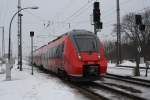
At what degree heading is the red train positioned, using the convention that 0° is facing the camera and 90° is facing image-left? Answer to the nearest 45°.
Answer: approximately 315°

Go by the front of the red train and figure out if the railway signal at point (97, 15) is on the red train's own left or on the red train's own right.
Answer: on the red train's own left
